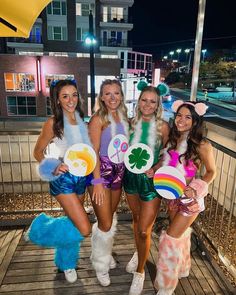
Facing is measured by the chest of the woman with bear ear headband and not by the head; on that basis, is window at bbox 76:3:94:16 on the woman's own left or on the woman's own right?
on the woman's own right

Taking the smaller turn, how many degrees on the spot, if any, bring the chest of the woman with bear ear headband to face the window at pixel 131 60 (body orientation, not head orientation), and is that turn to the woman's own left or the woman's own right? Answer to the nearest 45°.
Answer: approximately 135° to the woman's own right

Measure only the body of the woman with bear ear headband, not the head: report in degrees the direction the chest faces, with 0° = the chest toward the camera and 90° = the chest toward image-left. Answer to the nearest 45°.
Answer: approximately 45°

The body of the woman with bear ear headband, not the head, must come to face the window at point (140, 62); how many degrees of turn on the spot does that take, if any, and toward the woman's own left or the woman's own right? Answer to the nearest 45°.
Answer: approximately 135° to the woman's own right

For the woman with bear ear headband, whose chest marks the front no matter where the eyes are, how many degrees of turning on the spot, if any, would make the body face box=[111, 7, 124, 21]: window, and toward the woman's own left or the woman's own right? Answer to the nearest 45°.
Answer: approximately 135° to the woman's own right

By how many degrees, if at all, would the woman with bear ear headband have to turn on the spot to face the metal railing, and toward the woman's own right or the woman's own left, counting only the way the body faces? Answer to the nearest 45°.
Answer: approximately 180°

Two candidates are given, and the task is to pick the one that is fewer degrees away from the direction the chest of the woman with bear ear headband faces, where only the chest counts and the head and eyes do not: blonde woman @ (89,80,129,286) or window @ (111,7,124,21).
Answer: the blonde woman

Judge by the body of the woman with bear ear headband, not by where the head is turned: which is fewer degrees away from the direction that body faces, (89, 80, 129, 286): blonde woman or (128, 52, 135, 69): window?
the blonde woman
